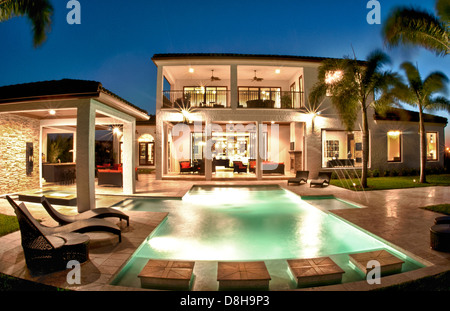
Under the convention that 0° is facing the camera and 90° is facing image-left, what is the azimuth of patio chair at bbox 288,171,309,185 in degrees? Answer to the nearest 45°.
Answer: approximately 45°

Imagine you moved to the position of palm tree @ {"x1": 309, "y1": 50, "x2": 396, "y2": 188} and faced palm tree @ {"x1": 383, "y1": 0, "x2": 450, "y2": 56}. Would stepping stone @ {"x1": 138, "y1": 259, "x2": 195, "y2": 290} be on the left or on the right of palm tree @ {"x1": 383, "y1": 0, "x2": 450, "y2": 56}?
right

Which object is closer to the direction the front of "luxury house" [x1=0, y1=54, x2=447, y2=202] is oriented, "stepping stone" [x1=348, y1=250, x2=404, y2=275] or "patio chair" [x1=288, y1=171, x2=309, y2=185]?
the stepping stone

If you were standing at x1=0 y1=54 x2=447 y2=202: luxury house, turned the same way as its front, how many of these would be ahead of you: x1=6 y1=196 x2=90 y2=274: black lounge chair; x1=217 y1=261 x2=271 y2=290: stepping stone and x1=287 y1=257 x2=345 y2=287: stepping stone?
3

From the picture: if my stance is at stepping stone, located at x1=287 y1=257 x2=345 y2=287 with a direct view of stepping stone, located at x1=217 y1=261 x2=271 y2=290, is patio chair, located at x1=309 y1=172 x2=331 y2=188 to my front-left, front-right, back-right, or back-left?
back-right

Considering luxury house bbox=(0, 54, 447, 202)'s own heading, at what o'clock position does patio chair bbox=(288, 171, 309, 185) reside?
The patio chair is roughly at 10 o'clock from the luxury house.

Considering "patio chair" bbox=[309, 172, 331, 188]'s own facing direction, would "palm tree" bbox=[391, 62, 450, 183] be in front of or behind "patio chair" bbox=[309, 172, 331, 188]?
behind
